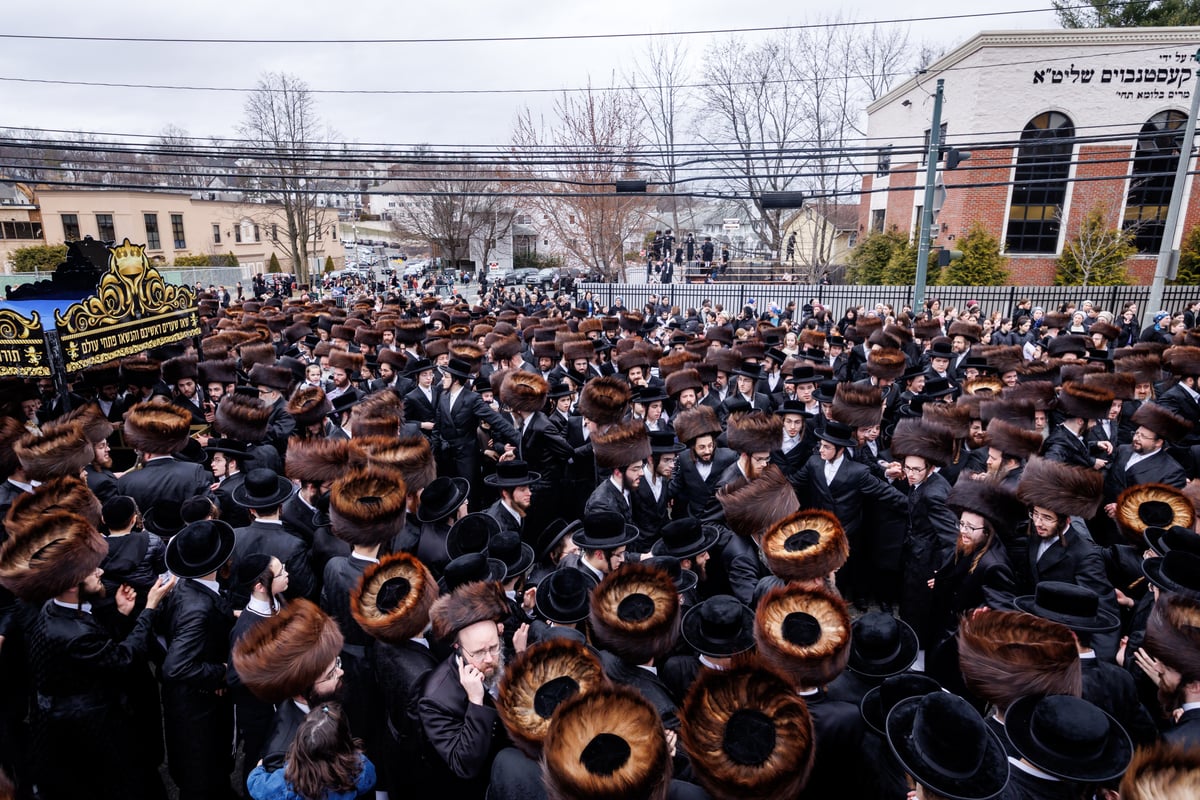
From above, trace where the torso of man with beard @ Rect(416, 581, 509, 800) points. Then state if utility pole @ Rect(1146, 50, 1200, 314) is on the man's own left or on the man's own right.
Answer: on the man's own left

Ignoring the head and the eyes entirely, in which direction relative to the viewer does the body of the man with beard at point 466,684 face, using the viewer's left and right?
facing the viewer and to the right of the viewer

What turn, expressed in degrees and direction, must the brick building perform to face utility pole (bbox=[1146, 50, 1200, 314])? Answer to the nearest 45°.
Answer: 0° — it already faces it

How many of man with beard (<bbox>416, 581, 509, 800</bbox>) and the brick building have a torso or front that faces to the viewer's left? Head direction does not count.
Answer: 0

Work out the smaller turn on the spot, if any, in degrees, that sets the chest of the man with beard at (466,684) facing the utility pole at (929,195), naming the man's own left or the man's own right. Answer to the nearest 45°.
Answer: approximately 90° to the man's own left

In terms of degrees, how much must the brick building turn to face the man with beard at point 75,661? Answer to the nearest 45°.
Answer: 0° — it already faces them

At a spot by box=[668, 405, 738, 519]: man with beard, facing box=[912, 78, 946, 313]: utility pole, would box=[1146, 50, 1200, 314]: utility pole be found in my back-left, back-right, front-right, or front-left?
front-right

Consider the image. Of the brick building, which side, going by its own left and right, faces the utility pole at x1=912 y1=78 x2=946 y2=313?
front

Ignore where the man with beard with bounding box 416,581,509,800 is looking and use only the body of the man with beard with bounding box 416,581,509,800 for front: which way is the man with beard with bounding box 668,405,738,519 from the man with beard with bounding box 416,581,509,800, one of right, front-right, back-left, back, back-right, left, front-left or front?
left

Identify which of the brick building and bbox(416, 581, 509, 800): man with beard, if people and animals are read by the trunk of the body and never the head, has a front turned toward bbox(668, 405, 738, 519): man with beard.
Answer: the brick building

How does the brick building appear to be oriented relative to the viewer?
toward the camera

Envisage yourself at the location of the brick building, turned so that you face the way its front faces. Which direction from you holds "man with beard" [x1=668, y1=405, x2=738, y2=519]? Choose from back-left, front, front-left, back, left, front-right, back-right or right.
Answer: front

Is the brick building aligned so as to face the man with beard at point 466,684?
yes

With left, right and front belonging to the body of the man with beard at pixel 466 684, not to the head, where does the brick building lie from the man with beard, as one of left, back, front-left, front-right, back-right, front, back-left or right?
left

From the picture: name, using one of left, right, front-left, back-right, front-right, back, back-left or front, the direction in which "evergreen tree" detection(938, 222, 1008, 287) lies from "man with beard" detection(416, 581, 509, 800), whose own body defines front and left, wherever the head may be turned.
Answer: left
